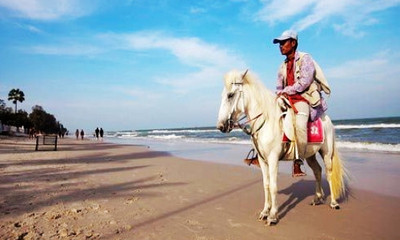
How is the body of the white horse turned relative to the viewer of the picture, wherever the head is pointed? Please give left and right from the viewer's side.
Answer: facing the viewer and to the left of the viewer
